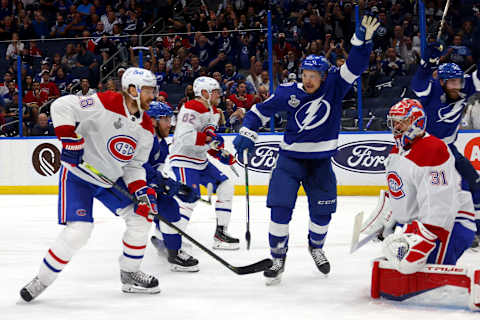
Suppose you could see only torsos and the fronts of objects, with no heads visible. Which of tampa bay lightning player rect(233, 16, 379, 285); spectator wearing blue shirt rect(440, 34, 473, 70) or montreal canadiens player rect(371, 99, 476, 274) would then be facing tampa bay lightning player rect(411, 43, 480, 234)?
the spectator wearing blue shirt

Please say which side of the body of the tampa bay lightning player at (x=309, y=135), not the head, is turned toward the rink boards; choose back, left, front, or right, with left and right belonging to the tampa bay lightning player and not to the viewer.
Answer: back

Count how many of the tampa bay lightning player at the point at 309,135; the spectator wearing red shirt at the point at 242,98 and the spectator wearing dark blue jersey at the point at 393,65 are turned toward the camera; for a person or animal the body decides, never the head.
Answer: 3

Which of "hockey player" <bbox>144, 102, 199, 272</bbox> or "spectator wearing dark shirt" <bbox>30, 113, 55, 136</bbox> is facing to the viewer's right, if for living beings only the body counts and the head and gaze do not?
the hockey player

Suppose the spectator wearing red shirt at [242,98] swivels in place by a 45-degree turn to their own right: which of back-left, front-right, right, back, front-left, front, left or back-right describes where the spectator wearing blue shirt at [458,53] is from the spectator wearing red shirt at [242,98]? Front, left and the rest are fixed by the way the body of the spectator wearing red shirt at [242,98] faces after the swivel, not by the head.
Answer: back-left

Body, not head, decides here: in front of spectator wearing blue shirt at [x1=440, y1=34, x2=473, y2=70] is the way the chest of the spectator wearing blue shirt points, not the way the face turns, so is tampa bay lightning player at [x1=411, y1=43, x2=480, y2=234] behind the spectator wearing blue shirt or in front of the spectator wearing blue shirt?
in front

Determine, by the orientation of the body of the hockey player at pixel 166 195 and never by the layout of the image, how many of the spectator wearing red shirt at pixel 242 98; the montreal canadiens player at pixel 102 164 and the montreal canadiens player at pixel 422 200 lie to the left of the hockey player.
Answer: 1

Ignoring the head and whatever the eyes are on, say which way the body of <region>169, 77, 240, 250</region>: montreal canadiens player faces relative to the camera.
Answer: to the viewer's right

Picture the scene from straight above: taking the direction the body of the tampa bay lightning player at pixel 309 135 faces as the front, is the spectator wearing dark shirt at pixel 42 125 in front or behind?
behind

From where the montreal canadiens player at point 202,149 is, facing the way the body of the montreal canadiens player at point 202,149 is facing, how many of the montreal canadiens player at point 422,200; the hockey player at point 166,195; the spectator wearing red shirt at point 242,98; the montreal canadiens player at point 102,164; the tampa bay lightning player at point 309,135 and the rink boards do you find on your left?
2

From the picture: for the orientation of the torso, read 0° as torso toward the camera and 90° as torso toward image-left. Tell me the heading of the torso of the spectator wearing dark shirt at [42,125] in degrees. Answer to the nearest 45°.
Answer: approximately 0°

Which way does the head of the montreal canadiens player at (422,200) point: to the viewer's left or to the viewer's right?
to the viewer's left

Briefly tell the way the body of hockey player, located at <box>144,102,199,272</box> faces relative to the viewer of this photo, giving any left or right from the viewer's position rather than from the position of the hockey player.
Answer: facing to the right of the viewer

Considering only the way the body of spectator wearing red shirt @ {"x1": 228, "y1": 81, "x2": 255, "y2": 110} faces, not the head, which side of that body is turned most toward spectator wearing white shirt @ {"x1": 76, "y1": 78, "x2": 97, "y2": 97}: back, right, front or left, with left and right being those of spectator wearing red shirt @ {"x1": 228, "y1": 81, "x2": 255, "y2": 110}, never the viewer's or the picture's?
right

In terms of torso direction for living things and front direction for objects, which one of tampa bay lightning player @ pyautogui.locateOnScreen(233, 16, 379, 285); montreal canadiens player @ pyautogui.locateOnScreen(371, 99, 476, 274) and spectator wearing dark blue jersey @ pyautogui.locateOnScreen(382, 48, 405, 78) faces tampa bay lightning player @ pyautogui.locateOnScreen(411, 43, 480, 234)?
the spectator wearing dark blue jersey
